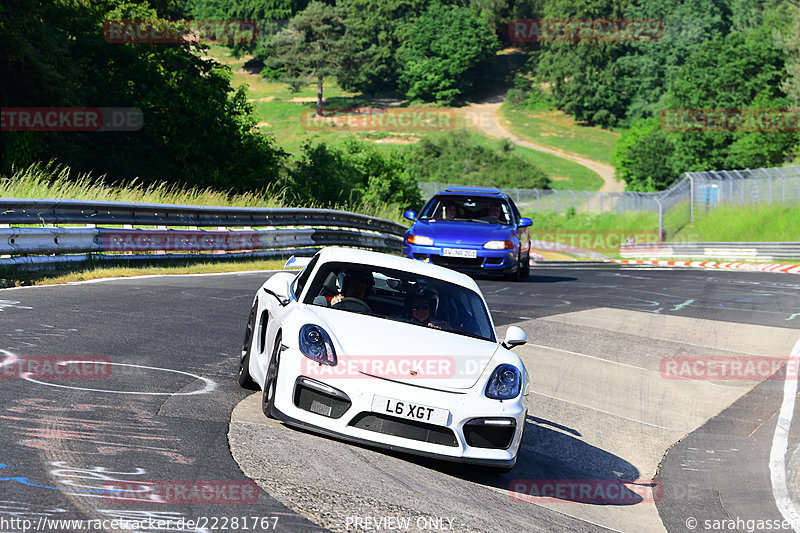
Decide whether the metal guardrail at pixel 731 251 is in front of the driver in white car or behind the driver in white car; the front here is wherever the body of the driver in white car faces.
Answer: behind

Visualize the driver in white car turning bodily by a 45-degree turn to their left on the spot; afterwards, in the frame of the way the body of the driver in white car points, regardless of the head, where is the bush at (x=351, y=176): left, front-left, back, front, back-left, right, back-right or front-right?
back-left

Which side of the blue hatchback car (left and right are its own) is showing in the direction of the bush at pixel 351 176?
back

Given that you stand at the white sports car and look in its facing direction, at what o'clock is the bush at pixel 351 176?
The bush is roughly at 6 o'clock from the white sports car.

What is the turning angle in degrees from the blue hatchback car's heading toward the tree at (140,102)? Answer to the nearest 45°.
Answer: approximately 135° to its right

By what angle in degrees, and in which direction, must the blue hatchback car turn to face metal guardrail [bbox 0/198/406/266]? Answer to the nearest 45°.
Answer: approximately 90° to its right

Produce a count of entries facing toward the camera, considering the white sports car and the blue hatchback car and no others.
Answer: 2

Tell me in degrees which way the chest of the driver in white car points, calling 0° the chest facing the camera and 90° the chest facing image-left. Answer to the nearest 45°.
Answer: approximately 0°

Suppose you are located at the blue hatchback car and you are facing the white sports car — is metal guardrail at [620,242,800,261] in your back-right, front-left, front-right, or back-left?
back-left
